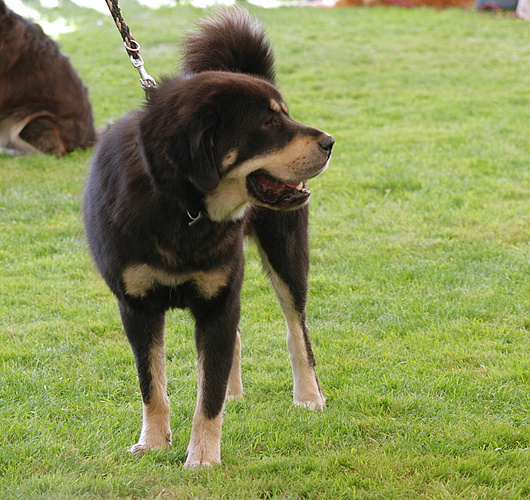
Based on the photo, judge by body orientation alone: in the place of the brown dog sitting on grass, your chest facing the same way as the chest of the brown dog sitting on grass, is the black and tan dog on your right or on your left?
on your left

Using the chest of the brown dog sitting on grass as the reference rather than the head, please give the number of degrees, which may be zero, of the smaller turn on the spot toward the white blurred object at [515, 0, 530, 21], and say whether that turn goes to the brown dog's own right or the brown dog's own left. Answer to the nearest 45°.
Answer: approximately 135° to the brown dog's own right

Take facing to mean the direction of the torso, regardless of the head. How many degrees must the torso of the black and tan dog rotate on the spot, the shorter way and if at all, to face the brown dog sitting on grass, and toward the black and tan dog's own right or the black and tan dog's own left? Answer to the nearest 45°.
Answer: approximately 135° to the black and tan dog's own right

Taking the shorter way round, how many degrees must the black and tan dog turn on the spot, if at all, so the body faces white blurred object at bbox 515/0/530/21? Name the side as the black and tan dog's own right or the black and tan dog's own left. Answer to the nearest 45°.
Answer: approximately 180°

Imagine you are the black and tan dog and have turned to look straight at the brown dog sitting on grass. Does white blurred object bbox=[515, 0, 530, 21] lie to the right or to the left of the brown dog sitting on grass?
right

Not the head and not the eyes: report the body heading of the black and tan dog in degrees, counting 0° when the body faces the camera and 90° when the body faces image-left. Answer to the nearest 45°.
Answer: approximately 45°

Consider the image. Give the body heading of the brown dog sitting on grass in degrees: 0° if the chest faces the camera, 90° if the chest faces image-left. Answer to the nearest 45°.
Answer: approximately 90°
